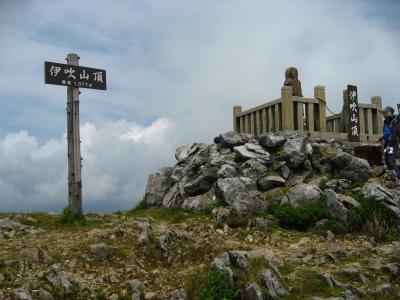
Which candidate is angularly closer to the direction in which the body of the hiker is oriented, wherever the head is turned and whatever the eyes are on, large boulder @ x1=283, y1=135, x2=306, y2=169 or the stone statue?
the large boulder

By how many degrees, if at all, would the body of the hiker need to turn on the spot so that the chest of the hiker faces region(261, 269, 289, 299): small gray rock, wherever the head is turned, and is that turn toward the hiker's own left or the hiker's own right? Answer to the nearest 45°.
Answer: approximately 45° to the hiker's own left

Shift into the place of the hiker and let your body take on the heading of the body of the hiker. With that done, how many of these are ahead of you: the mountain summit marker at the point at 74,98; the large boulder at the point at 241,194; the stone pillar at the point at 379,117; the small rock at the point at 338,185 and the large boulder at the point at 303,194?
4

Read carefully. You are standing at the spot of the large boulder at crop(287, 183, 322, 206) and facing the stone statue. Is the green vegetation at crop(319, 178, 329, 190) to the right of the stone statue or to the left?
right

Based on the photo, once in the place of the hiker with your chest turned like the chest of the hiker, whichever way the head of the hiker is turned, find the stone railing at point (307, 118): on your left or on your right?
on your right

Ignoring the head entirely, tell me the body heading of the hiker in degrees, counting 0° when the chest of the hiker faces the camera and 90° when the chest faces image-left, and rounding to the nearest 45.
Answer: approximately 45°
